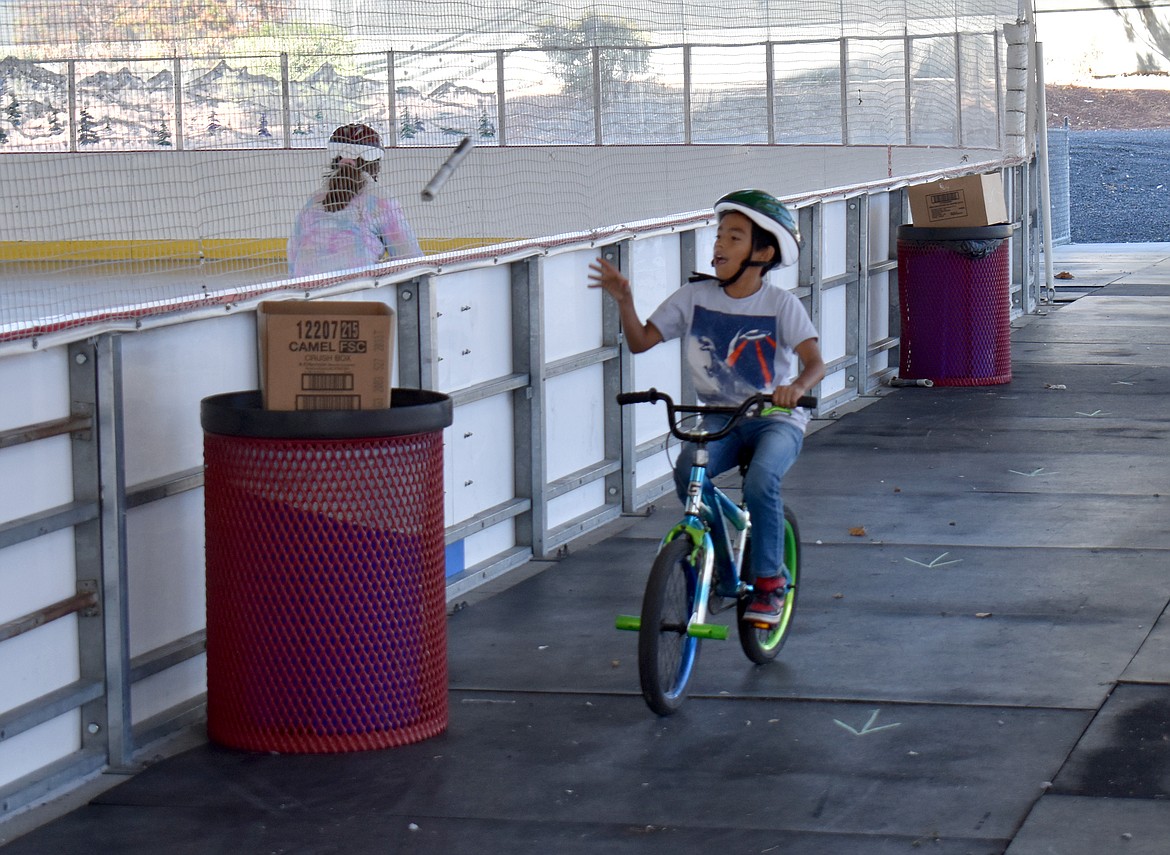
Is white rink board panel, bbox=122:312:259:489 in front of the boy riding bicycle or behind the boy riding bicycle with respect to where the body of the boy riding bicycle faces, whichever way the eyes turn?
in front

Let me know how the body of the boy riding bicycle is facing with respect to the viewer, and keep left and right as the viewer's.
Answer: facing the viewer and to the left of the viewer

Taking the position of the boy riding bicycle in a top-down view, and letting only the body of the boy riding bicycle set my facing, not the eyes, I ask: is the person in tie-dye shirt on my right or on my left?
on my right

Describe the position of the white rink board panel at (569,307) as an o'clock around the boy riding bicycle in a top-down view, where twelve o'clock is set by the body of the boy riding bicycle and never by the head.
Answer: The white rink board panel is roughly at 4 o'clock from the boy riding bicycle.

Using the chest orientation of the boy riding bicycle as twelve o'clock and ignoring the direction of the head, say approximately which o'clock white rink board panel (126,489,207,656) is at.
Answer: The white rink board panel is roughly at 1 o'clock from the boy riding bicycle.

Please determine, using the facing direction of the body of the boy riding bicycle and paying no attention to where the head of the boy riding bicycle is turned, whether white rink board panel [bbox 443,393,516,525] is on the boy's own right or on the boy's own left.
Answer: on the boy's own right

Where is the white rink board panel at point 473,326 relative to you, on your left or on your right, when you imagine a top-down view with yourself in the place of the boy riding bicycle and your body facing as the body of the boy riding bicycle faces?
on your right
